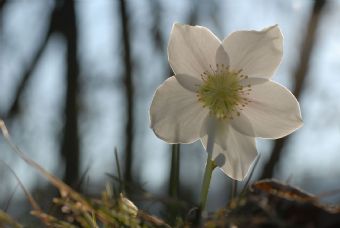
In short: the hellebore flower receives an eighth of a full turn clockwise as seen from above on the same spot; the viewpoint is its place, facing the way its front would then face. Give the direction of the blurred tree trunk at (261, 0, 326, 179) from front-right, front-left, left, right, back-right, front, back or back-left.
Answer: back-right

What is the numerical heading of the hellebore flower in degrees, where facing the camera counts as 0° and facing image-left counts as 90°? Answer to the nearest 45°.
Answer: approximately 0°

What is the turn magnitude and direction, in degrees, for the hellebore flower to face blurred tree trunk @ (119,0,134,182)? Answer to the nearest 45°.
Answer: approximately 180°

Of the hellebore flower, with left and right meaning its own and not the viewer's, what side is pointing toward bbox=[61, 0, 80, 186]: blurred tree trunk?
back
